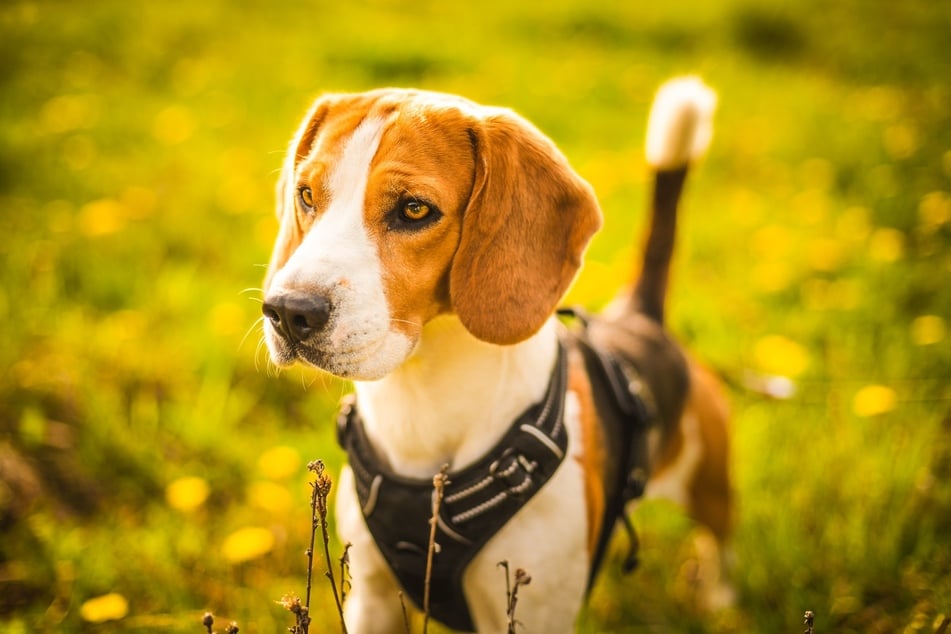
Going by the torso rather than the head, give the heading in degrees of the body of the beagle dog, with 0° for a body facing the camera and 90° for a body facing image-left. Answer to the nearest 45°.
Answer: approximately 45°
